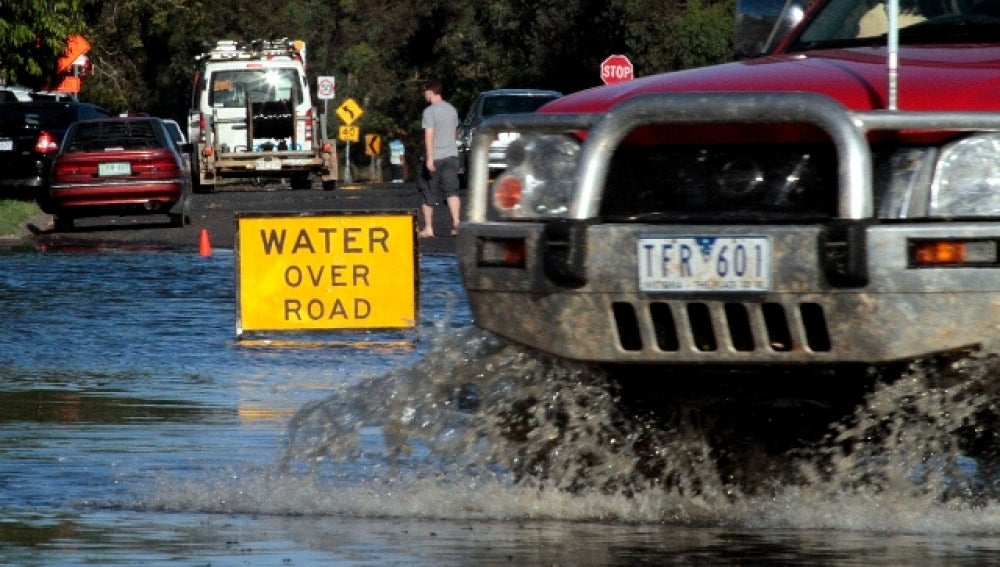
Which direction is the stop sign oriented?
toward the camera

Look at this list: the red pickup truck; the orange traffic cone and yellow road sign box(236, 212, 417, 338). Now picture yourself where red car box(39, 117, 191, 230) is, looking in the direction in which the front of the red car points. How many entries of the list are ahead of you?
0

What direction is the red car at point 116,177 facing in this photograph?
away from the camera

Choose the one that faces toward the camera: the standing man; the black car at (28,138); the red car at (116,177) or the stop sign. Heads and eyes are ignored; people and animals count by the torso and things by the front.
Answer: the stop sign

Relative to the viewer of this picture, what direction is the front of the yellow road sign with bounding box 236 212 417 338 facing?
facing the viewer

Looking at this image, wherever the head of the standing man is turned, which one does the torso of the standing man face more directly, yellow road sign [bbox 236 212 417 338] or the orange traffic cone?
the orange traffic cone

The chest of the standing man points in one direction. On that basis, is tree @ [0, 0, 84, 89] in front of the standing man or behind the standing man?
in front

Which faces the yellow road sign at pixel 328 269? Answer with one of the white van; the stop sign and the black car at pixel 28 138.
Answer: the stop sign

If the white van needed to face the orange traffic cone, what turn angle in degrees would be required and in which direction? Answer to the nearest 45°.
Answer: approximately 180°

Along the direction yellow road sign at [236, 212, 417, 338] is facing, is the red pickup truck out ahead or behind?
ahead

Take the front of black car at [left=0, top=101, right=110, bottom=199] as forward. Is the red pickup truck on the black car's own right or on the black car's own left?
on the black car's own right

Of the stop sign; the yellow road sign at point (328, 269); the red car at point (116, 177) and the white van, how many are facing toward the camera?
2

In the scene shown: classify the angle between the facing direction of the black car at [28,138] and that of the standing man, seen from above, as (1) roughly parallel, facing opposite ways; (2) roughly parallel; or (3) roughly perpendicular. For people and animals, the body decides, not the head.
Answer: roughly perpendicular

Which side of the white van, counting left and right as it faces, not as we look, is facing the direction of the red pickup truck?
back

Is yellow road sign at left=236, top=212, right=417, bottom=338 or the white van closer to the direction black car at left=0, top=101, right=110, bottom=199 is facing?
the white van

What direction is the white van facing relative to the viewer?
away from the camera

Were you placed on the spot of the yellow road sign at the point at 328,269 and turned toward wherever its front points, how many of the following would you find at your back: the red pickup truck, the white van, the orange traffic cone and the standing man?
3

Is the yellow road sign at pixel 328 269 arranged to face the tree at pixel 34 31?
no
